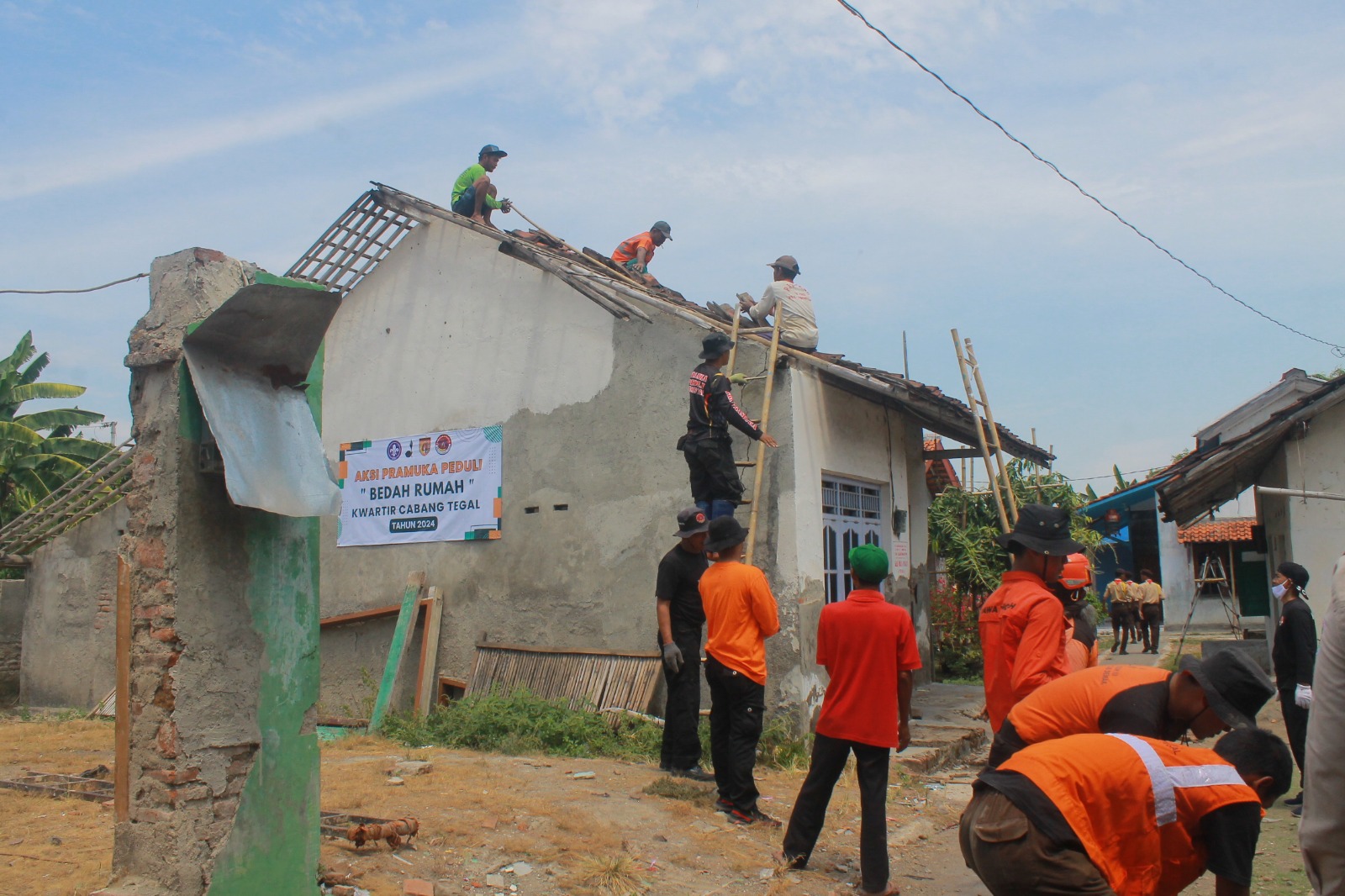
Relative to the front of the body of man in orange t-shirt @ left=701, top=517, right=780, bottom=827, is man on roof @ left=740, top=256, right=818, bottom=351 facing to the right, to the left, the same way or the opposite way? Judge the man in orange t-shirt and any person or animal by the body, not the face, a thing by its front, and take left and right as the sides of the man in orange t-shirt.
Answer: to the left

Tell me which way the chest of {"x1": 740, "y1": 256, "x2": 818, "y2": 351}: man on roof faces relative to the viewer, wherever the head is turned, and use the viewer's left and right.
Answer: facing away from the viewer and to the left of the viewer

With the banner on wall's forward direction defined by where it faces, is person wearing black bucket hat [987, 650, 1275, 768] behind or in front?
in front

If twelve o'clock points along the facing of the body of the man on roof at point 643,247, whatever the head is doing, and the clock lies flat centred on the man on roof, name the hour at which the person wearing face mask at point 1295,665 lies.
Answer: The person wearing face mask is roughly at 2 o'clock from the man on roof.

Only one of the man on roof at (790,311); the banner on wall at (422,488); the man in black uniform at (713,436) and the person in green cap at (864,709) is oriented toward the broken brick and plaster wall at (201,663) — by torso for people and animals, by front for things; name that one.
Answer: the banner on wall

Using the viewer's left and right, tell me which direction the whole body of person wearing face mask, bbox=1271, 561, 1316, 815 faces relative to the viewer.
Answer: facing to the left of the viewer

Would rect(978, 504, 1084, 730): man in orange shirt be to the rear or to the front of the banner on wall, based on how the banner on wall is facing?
to the front

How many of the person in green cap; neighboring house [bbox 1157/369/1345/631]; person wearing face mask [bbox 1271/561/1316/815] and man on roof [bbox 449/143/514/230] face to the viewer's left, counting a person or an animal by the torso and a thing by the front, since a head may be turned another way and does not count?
2

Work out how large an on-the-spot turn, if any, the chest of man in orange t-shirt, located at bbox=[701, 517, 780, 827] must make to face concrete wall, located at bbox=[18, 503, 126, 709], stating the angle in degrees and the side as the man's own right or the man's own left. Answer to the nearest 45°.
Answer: approximately 90° to the man's own left

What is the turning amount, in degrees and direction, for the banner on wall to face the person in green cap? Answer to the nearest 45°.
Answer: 0° — it already faces them

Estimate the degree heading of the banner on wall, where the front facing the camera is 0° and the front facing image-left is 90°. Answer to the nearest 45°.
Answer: approximately 0°

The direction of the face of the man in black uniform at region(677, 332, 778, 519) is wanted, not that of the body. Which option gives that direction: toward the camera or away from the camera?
away from the camera

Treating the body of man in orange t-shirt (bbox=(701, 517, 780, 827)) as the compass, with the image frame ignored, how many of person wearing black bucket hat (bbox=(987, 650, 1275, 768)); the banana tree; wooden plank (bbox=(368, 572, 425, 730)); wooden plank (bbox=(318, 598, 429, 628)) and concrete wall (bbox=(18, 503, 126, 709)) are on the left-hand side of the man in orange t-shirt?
4

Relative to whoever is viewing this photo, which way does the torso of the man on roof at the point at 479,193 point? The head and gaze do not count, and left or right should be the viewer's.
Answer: facing to the right of the viewer

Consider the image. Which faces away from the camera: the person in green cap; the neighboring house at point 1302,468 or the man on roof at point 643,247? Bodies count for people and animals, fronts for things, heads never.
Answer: the person in green cap

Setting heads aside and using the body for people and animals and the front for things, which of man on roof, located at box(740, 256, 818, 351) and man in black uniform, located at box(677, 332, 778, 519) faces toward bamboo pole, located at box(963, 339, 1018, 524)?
the man in black uniform
